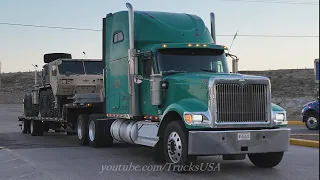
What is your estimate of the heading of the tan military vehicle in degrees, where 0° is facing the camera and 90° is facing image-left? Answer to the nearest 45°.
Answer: approximately 315°

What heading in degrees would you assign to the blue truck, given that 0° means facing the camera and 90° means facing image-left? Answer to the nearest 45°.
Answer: approximately 90°

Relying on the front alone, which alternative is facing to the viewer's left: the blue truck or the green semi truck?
the blue truck

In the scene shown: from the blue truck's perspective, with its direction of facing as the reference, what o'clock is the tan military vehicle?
The tan military vehicle is roughly at 11 o'clock from the blue truck.

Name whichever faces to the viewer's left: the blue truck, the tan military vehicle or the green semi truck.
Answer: the blue truck

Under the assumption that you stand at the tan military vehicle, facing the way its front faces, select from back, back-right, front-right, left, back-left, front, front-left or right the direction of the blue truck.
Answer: front-left

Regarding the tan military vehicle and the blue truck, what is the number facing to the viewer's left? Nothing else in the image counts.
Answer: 1

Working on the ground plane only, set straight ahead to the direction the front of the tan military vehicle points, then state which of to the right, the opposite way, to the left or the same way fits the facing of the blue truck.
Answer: to the right
